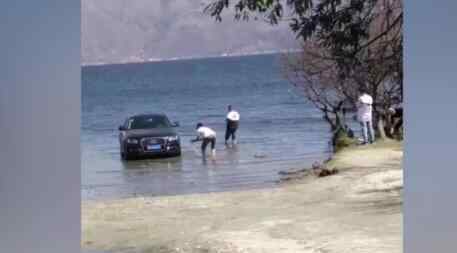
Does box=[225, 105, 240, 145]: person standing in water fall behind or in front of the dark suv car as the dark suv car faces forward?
behind

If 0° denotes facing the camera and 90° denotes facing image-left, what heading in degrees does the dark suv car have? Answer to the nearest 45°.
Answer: approximately 0°

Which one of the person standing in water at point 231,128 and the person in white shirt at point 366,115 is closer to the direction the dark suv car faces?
the person in white shirt

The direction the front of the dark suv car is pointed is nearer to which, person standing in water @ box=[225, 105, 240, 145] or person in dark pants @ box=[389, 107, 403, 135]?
the person in dark pants

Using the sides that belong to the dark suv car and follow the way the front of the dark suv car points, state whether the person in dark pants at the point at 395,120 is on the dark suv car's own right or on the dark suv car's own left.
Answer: on the dark suv car's own left

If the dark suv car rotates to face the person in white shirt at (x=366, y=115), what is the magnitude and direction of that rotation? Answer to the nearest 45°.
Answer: approximately 45° to its left
